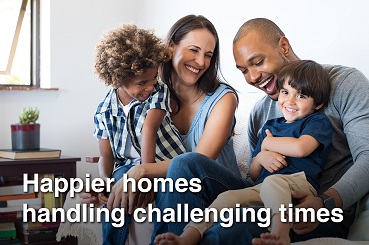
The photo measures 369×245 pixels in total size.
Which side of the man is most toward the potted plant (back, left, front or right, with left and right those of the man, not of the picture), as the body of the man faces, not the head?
right

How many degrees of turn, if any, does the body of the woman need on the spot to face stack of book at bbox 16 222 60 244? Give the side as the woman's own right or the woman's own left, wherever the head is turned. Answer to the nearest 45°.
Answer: approximately 90° to the woman's own right
